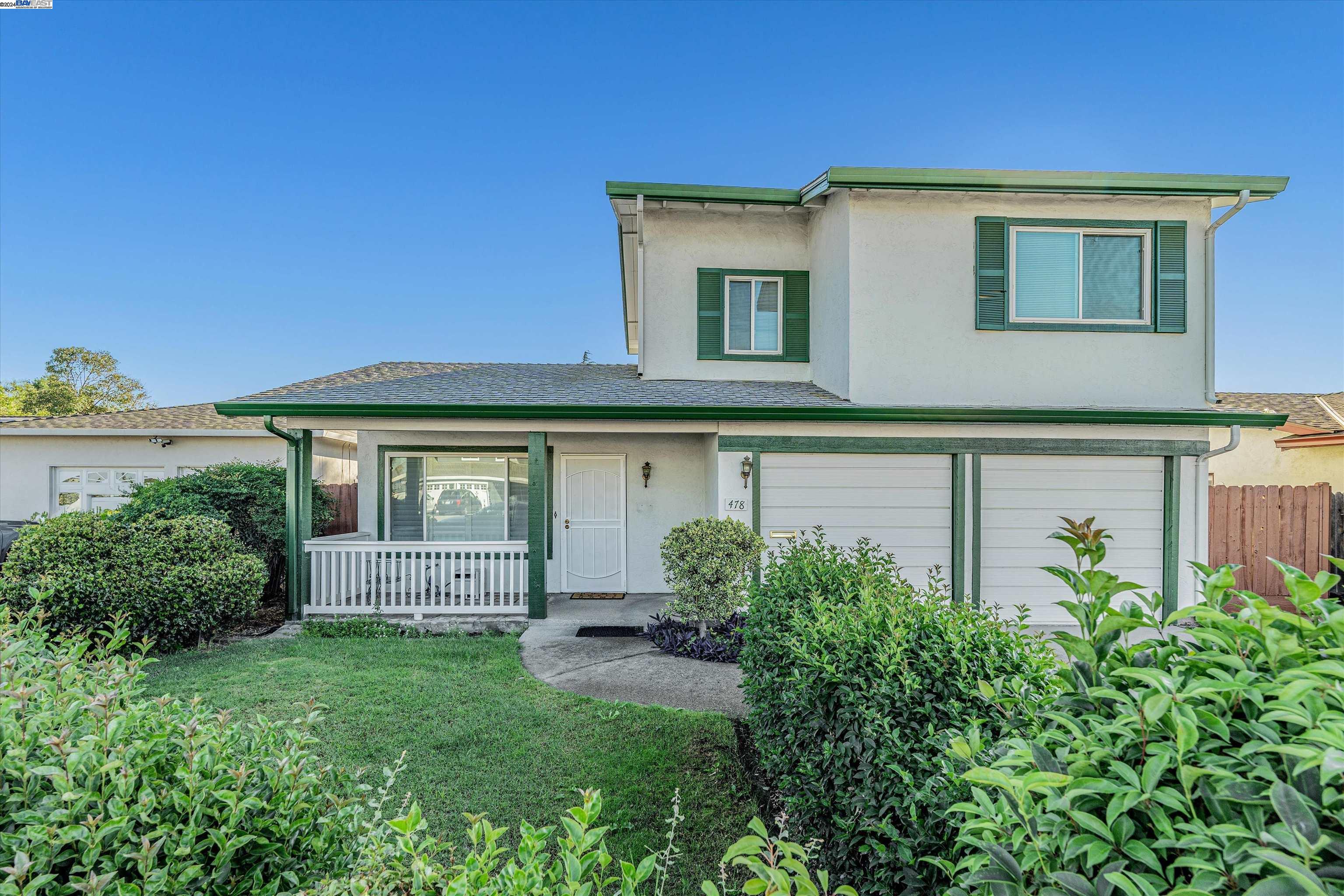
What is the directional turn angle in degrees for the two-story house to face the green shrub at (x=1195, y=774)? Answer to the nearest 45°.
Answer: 0° — it already faces it

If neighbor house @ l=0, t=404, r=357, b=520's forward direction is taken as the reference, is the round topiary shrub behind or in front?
in front

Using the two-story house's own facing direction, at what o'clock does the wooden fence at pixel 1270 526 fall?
The wooden fence is roughly at 8 o'clock from the two-story house.

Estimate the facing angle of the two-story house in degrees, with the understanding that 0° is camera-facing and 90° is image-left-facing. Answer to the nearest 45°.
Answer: approximately 0°

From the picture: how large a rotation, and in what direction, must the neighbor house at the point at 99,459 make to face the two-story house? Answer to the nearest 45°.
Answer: approximately 45° to its left

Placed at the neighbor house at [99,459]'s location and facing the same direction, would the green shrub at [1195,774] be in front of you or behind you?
in front

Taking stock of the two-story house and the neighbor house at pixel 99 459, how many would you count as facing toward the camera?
2

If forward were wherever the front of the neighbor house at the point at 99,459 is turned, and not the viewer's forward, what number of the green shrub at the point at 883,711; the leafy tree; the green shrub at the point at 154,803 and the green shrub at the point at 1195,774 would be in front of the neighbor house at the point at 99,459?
3

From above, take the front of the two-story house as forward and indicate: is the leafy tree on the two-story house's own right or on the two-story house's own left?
on the two-story house's own right

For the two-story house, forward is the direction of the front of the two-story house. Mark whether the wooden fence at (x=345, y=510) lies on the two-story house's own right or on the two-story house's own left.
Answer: on the two-story house's own right

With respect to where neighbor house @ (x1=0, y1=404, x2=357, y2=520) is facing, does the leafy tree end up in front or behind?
behind

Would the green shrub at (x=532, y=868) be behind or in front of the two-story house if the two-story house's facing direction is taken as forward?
in front

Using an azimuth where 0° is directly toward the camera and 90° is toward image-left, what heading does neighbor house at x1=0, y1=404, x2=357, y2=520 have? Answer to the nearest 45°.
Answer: approximately 0°
